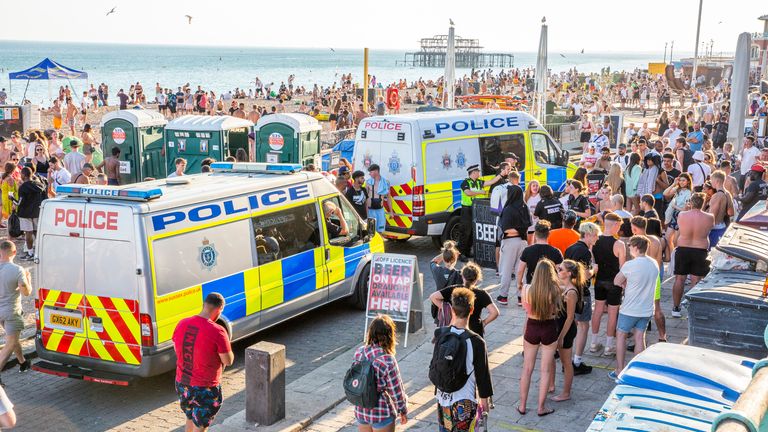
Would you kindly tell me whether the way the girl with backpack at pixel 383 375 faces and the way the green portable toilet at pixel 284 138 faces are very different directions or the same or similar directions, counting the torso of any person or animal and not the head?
very different directions

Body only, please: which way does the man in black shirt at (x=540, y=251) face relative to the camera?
away from the camera

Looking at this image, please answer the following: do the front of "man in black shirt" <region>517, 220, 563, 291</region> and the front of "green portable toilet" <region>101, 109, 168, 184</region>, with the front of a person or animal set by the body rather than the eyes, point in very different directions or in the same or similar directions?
very different directions

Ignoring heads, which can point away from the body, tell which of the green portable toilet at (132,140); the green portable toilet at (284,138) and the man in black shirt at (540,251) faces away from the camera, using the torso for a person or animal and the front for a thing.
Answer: the man in black shirt

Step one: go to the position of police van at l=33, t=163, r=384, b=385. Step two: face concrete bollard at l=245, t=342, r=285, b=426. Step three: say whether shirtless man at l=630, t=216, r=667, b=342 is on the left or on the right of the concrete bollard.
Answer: left

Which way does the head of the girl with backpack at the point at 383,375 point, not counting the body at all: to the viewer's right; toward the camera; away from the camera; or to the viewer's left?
away from the camera

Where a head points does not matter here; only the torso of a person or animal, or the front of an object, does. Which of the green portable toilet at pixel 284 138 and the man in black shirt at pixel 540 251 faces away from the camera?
the man in black shirt
